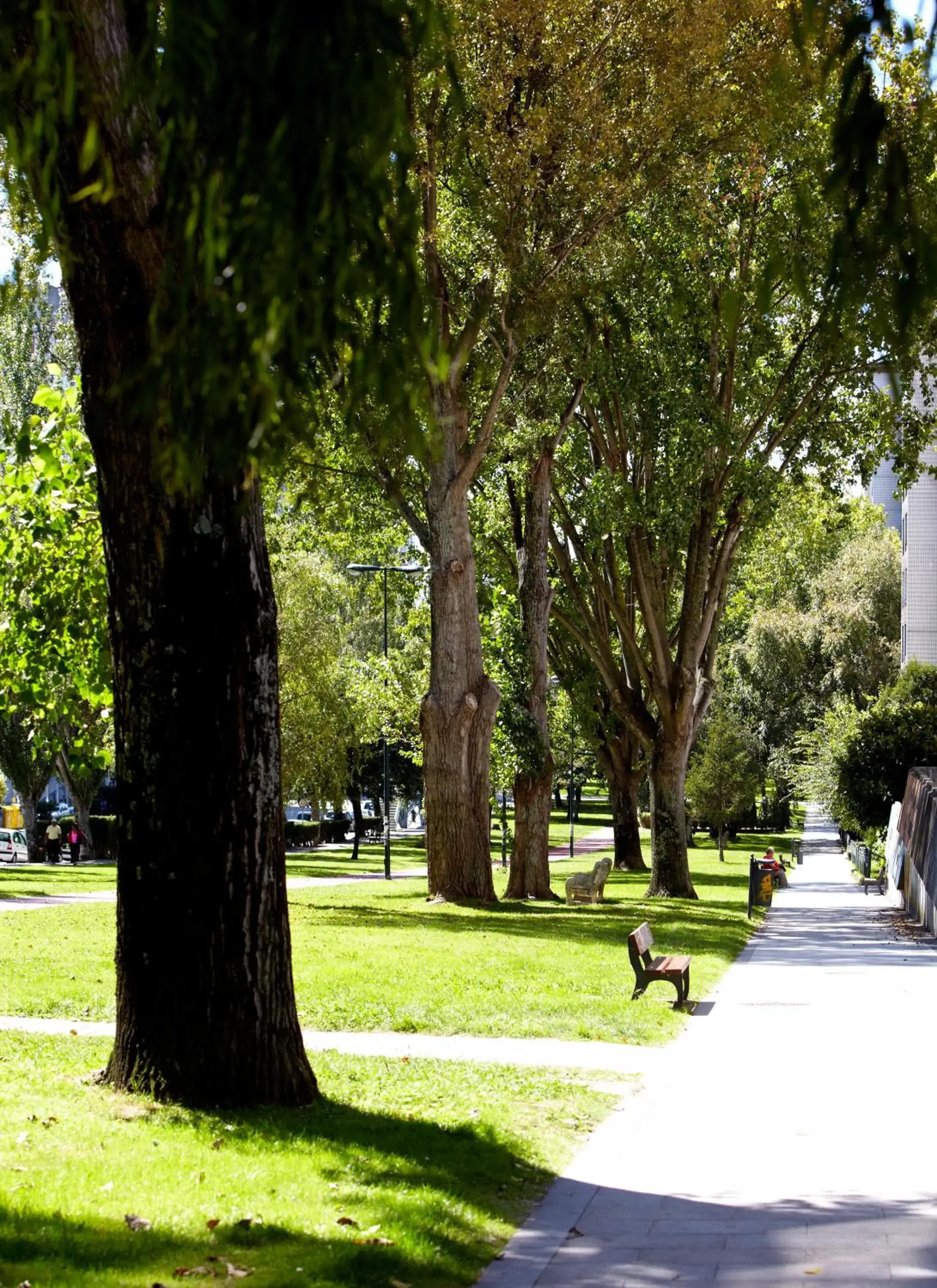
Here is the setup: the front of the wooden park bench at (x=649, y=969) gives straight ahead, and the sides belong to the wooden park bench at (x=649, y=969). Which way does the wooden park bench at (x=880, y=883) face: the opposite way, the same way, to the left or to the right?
the opposite way

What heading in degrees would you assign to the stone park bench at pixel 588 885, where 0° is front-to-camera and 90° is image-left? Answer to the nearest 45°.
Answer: approximately 90°

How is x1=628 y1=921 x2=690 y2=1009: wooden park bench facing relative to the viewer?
to the viewer's right

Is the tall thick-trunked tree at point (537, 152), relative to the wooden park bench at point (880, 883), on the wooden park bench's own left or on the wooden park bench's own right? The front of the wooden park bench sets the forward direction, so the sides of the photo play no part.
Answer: on the wooden park bench's own left

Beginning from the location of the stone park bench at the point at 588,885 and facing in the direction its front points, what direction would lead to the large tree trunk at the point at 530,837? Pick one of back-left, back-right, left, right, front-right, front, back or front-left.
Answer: front-right

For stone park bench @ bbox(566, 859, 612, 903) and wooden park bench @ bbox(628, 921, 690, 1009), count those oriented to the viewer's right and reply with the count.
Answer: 1

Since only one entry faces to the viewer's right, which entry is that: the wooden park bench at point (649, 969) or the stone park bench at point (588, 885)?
the wooden park bench at point (649, 969)

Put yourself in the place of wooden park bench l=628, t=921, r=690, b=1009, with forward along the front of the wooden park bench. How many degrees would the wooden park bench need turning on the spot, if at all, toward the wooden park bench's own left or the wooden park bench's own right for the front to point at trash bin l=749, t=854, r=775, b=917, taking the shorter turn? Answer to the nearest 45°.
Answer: approximately 90° to the wooden park bench's own left

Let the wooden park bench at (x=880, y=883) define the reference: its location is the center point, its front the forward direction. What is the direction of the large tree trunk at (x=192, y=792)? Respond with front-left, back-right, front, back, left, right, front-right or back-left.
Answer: left

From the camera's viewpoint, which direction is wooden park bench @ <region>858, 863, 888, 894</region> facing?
to the viewer's left

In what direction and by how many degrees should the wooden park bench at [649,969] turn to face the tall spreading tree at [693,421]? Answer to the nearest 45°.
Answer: approximately 90° to its left
